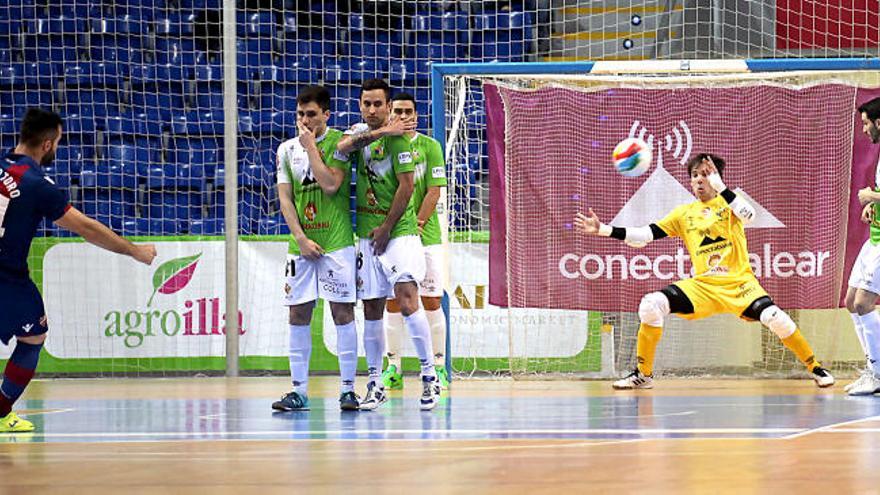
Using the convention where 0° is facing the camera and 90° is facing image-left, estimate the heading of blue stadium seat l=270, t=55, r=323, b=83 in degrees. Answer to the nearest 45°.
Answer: approximately 0°

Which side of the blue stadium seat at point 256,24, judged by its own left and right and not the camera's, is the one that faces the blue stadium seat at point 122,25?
right

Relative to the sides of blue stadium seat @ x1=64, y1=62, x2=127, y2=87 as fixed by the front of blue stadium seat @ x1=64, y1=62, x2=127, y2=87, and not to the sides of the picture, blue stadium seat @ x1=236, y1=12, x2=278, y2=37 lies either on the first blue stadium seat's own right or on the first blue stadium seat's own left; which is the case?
on the first blue stadium seat's own left

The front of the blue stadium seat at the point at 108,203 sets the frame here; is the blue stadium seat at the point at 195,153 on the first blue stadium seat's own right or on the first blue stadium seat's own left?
on the first blue stadium seat's own left

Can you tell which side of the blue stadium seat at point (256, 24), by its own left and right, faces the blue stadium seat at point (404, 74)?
left

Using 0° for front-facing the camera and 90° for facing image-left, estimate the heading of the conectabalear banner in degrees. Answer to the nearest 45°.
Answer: approximately 0°
